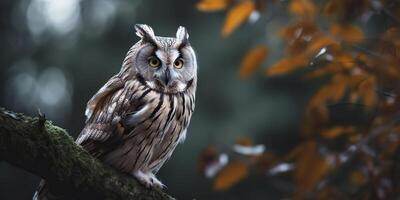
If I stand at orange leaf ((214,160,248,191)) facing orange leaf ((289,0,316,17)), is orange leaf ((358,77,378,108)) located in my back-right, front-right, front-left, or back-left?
front-right

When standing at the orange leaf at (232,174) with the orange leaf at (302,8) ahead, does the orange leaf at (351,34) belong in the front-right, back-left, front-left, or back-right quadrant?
front-right

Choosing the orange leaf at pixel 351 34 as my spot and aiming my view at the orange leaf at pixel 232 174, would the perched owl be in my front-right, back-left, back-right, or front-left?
front-right

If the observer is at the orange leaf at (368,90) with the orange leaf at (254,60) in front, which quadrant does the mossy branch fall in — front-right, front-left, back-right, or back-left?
front-left

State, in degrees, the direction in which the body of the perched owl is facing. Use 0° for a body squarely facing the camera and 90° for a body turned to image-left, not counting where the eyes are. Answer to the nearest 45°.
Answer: approximately 315°
